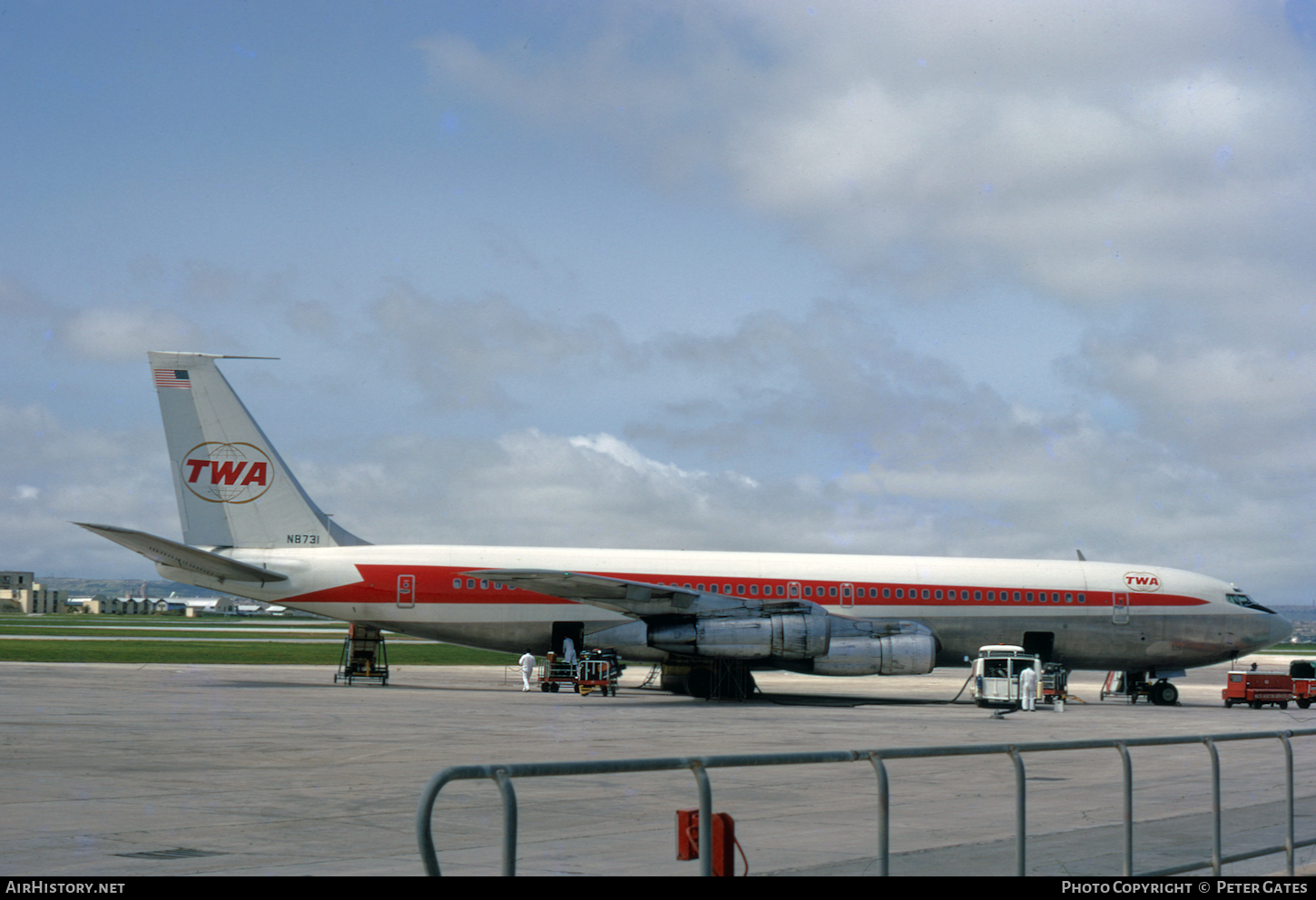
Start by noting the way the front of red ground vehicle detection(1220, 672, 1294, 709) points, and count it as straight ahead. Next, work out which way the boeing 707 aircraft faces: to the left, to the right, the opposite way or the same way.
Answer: the opposite way

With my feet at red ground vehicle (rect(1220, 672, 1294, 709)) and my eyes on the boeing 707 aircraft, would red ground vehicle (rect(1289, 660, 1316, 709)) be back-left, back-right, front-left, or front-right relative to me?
back-right

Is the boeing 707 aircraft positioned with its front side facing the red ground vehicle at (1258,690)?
yes

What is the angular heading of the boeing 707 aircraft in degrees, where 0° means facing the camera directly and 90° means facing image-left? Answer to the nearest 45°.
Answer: approximately 270°

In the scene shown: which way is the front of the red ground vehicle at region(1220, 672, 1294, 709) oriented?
to the viewer's left

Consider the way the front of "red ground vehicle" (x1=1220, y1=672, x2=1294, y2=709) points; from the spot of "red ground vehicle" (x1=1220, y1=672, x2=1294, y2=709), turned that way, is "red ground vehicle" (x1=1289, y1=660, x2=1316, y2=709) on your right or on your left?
on your right
